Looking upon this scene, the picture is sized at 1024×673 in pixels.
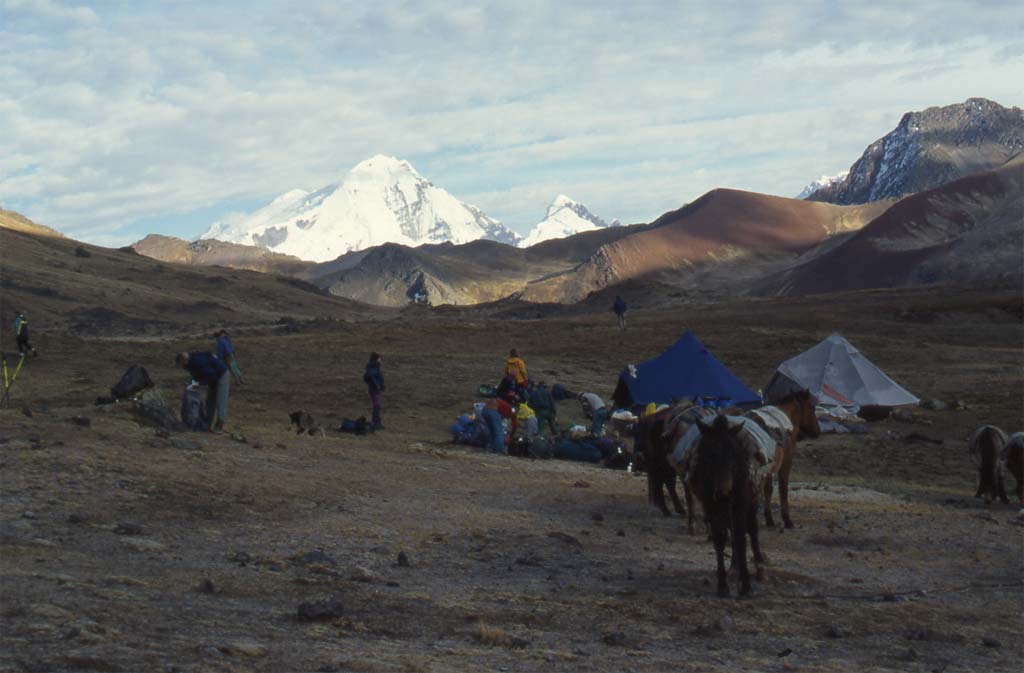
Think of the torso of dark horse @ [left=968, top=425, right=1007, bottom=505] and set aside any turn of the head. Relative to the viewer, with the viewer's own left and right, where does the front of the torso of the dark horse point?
facing away from the viewer

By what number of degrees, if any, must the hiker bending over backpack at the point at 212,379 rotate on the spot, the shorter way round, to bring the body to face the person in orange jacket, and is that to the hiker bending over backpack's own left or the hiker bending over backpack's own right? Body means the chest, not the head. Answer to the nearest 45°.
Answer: approximately 135° to the hiker bending over backpack's own right

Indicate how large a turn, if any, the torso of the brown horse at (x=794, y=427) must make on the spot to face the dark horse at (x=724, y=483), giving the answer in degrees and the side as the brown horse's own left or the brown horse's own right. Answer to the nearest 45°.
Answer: approximately 90° to the brown horse's own right

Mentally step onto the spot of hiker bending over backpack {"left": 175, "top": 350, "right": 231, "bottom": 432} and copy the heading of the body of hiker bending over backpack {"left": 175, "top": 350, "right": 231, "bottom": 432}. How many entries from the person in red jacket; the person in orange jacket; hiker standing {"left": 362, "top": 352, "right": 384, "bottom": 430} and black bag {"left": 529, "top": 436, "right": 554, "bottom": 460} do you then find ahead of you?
0

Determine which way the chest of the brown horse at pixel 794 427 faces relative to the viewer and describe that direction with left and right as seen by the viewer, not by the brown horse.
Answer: facing to the right of the viewer

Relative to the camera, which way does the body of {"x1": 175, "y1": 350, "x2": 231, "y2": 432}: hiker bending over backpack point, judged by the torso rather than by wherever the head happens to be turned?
to the viewer's left

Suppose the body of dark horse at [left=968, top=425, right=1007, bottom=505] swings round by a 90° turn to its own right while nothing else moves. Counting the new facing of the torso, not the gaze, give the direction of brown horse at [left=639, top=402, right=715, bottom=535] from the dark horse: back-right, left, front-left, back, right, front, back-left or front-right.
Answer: back-right

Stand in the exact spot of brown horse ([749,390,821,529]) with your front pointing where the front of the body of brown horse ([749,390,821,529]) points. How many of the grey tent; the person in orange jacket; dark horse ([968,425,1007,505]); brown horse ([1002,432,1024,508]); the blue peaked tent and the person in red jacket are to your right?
0

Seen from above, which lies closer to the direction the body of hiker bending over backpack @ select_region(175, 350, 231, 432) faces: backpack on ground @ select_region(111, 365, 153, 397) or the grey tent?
the backpack on ground

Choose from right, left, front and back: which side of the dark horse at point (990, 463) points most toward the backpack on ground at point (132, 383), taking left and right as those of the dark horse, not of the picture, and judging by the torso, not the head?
left
